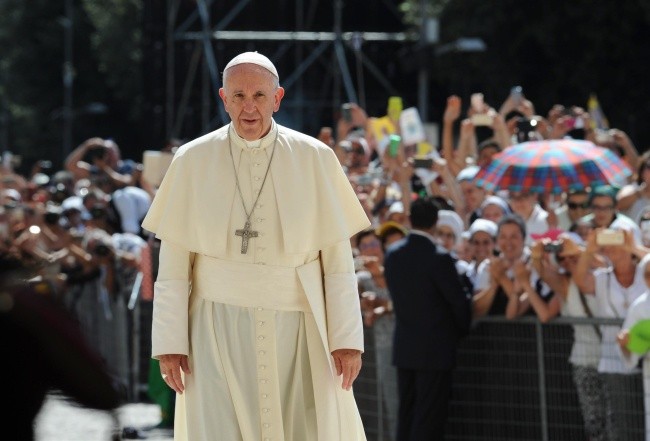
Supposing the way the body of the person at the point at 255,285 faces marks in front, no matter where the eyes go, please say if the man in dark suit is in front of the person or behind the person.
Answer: behind

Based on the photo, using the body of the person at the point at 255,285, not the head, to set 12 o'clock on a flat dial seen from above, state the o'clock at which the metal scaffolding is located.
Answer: The metal scaffolding is roughly at 6 o'clock from the person.

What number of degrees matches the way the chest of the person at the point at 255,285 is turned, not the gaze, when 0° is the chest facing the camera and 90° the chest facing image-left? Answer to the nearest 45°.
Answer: approximately 0°

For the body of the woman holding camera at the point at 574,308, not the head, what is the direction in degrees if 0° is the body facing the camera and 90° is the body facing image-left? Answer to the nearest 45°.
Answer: approximately 45°

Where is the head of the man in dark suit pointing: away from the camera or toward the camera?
away from the camera
